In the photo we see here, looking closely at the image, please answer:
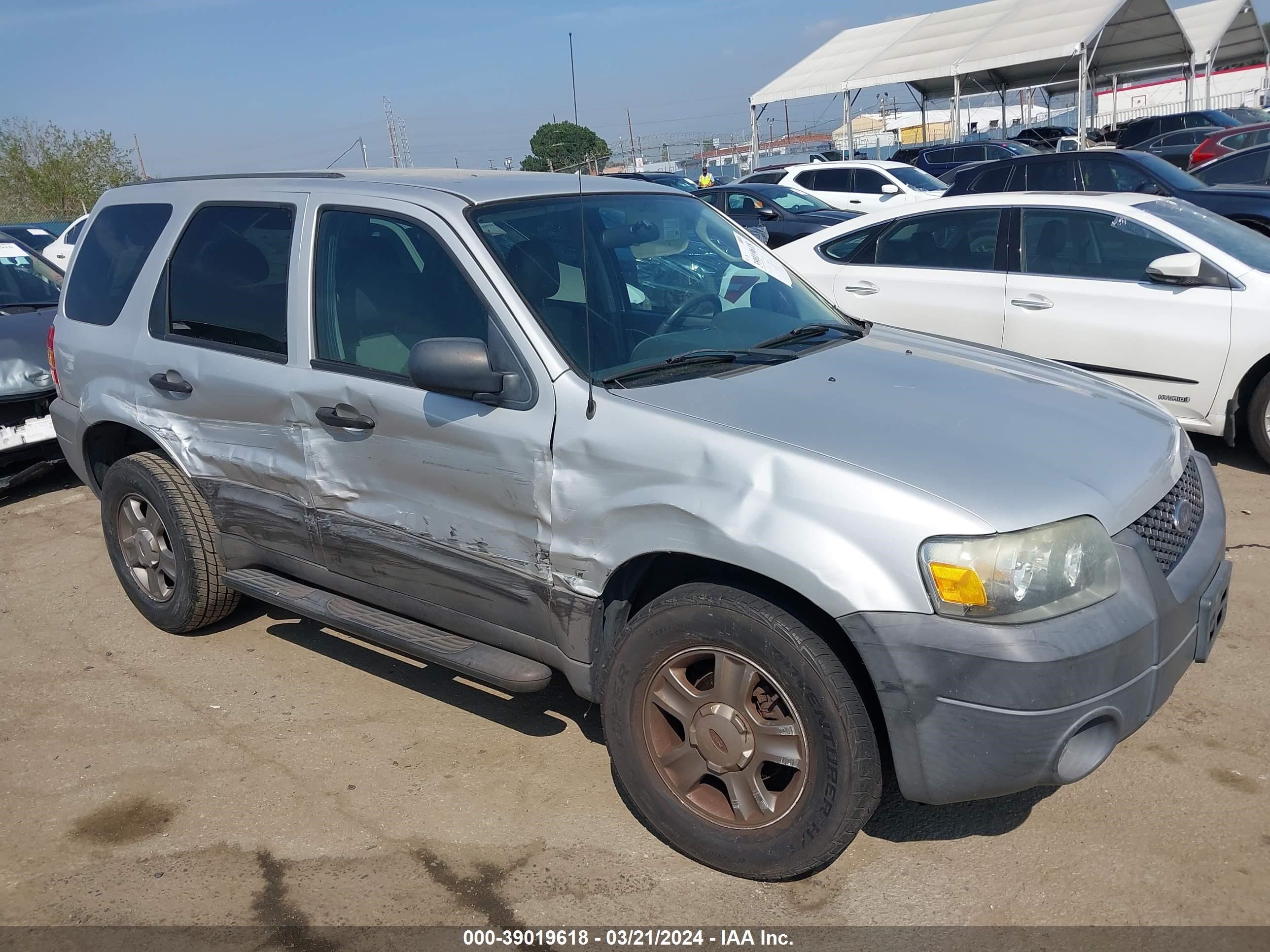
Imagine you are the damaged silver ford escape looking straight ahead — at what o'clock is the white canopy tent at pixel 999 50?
The white canopy tent is roughly at 8 o'clock from the damaged silver ford escape.

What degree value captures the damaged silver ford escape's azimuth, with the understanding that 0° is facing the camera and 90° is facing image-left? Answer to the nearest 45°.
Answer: approximately 315°

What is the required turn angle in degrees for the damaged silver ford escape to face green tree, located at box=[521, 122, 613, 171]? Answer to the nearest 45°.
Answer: approximately 135° to its left

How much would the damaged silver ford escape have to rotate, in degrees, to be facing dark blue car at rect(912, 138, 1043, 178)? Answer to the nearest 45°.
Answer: approximately 135° to its left

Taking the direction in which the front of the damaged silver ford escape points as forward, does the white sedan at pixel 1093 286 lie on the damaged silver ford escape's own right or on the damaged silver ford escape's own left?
on the damaged silver ford escape's own left

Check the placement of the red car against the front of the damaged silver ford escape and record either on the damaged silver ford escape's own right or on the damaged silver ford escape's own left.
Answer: on the damaged silver ford escape's own left
